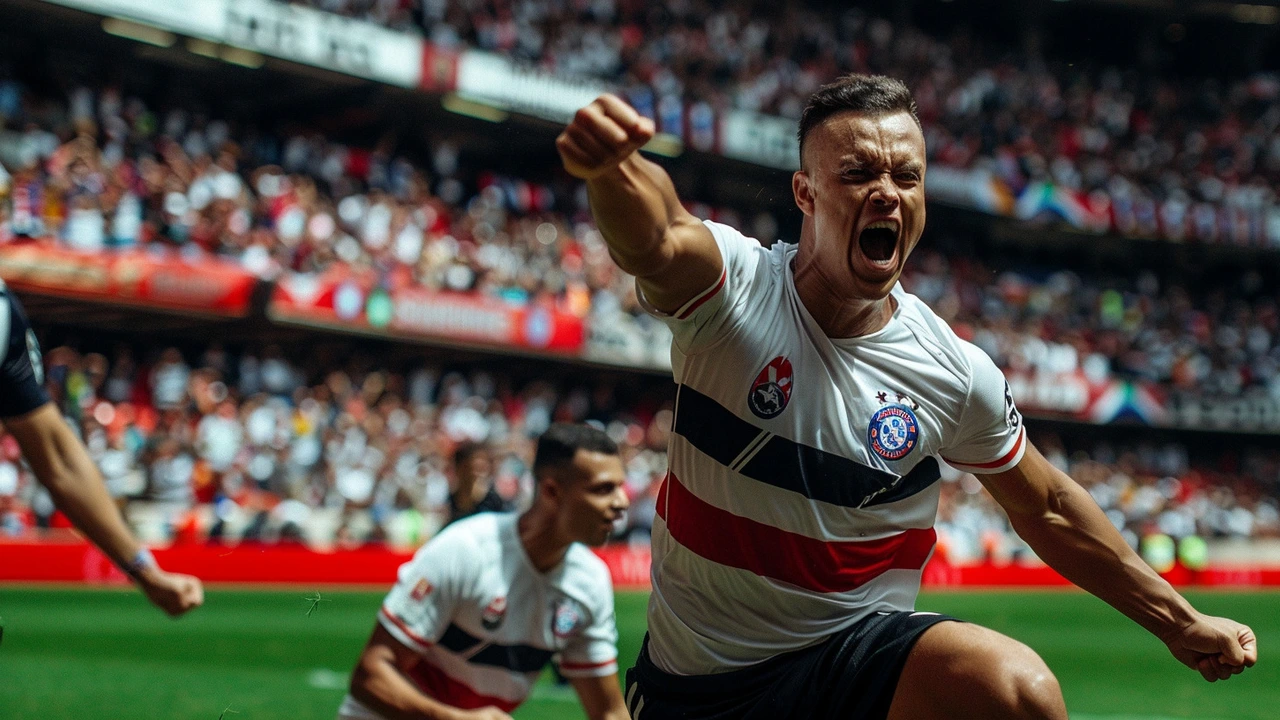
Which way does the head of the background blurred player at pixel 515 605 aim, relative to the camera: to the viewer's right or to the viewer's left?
to the viewer's right

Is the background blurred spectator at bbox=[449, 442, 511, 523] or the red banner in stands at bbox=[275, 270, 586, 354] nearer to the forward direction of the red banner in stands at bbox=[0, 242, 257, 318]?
the background blurred spectator

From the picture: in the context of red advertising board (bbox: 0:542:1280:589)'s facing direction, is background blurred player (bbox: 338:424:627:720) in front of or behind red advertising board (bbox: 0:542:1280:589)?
in front

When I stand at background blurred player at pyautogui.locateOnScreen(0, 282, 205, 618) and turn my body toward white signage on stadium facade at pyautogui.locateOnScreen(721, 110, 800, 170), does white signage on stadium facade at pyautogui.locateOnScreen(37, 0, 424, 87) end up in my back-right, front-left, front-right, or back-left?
front-left

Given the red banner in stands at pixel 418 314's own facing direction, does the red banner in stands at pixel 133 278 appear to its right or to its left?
on its right

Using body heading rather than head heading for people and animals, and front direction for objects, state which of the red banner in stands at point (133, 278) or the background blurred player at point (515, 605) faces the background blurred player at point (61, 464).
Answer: the red banner in stands

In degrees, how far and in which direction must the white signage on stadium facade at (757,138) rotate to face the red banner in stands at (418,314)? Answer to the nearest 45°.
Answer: approximately 90° to its right

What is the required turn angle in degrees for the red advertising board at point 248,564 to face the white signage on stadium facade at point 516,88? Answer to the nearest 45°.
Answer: approximately 180°

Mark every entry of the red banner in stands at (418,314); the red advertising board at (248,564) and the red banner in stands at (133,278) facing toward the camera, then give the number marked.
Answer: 3

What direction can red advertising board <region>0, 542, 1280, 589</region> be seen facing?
toward the camera

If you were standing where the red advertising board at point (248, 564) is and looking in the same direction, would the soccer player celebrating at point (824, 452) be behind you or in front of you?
in front

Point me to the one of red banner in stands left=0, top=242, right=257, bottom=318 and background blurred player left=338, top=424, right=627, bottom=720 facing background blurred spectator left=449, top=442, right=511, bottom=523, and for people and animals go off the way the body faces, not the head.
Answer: the red banner in stands

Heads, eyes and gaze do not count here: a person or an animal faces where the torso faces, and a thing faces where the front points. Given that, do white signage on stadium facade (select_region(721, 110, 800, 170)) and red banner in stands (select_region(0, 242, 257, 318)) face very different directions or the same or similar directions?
same or similar directions

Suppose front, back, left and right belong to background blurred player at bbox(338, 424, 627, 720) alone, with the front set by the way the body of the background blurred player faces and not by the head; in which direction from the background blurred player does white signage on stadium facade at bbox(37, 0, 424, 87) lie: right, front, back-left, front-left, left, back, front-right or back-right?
back-left

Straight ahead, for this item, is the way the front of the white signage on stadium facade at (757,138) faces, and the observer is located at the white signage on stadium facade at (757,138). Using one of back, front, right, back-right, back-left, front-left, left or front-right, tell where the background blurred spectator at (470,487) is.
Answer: front-right

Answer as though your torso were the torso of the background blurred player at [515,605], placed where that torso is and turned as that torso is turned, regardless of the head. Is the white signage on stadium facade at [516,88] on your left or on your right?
on your left

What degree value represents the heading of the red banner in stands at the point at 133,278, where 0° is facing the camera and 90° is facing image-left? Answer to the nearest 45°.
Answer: approximately 0°

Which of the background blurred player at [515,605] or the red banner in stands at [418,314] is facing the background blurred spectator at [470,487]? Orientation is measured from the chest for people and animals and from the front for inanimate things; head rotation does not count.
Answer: the red banner in stands
